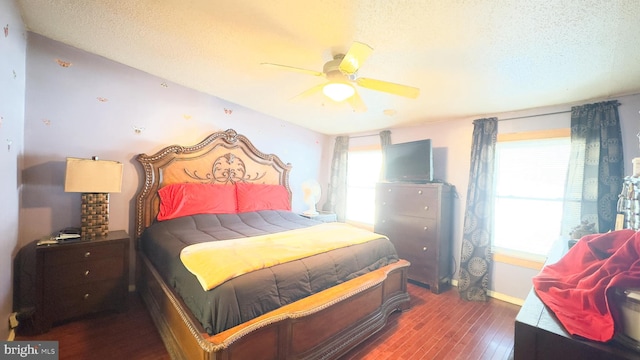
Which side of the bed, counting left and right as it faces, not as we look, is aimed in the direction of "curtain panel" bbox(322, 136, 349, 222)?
left

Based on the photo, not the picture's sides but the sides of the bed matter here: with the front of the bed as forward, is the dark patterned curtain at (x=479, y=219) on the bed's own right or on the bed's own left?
on the bed's own left

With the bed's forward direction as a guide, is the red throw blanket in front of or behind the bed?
in front

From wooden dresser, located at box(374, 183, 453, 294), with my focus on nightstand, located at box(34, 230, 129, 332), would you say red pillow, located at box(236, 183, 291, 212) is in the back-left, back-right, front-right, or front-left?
front-right

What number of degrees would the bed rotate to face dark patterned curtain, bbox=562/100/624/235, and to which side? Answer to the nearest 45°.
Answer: approximately 45° to its left

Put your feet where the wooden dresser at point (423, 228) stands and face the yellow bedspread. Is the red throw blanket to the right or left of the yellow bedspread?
left

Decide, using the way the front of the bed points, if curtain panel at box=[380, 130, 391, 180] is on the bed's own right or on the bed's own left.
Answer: on the bed's own left

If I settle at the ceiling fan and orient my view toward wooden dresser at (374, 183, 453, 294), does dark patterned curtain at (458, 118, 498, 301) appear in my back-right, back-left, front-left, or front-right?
front-right

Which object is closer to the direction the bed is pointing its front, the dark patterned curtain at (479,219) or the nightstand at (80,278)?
the dark patterned curtain

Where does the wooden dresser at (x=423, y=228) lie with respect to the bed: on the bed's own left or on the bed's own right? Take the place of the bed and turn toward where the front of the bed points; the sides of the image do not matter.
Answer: on the bed's own left
